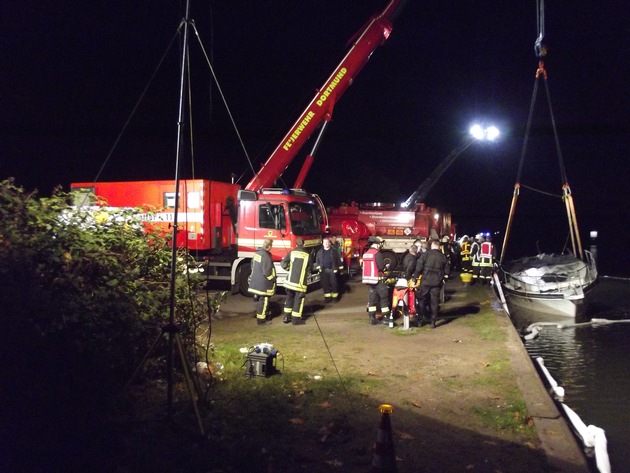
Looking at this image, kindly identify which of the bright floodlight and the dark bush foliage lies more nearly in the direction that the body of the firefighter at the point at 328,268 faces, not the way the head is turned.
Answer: the dark bush foliage

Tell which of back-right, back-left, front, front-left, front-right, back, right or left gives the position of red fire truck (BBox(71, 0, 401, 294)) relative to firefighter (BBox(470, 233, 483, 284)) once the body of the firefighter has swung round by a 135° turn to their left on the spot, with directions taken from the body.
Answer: left

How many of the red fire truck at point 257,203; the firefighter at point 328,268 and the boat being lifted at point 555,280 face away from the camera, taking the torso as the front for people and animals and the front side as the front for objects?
0

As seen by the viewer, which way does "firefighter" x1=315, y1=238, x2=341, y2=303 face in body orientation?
toward the camera

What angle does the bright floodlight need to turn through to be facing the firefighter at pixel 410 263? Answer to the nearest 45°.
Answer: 0° — it already faces them

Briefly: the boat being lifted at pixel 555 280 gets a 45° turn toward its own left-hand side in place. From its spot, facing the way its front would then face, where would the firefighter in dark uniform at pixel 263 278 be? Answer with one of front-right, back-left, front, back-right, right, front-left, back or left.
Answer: back-right

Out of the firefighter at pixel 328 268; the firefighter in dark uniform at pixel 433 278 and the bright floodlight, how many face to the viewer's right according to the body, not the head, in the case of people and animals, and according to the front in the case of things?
0

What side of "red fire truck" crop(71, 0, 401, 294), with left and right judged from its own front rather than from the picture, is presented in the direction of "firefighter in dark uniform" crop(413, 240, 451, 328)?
front

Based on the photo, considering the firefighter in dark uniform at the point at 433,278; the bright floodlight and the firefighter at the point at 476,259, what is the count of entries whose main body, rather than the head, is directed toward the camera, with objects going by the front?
1

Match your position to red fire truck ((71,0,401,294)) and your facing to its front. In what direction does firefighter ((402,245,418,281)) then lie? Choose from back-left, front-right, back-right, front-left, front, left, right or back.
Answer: front

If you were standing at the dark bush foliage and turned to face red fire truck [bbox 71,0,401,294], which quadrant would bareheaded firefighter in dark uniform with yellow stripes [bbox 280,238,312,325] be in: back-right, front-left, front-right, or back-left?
front-right

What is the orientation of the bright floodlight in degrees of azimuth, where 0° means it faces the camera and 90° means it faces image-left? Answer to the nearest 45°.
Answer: approximately 0°

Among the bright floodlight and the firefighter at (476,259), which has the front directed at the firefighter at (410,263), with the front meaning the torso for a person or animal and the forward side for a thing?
the bright floodlight
